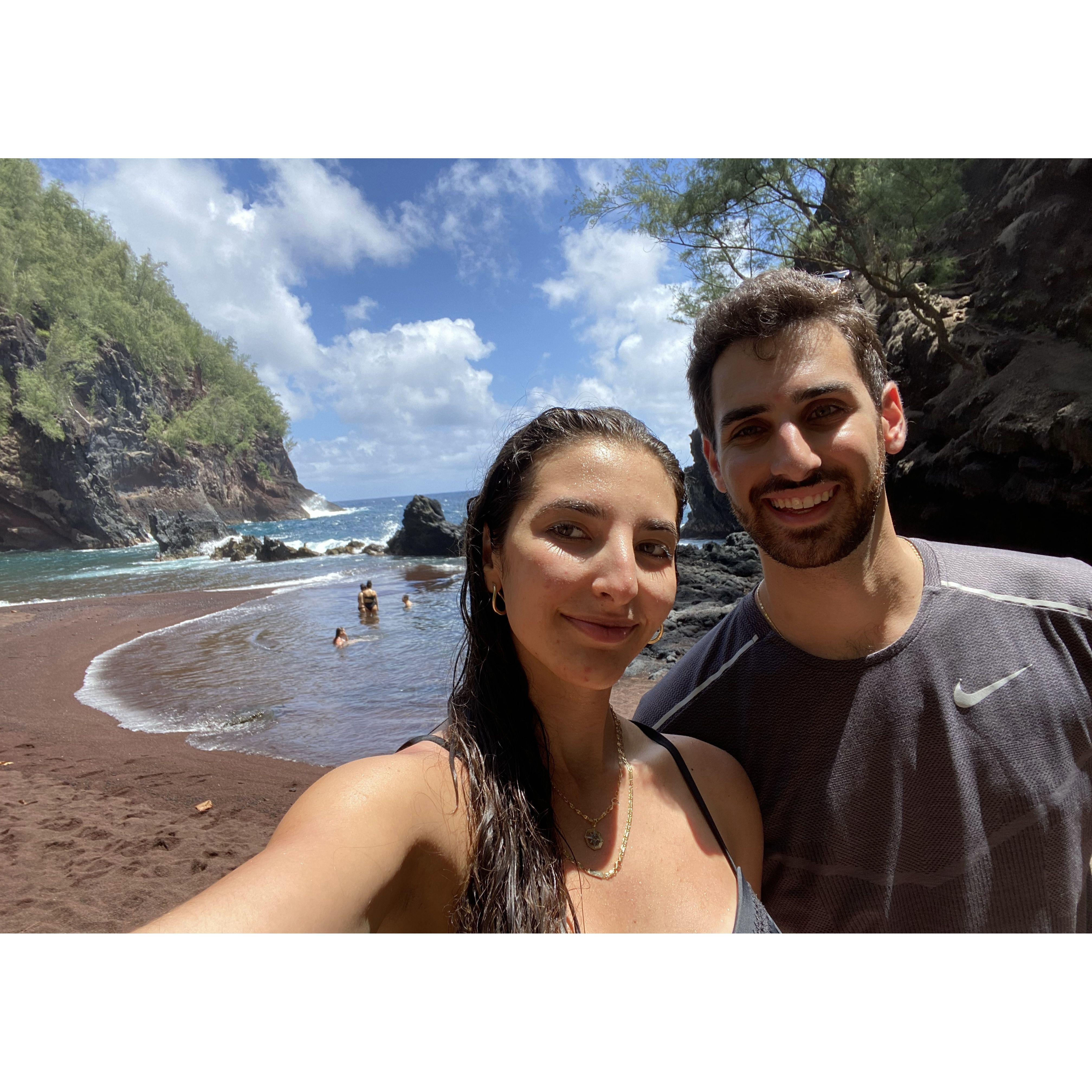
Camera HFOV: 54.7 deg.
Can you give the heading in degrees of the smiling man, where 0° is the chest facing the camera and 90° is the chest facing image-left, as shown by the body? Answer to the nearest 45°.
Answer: approximately 0°

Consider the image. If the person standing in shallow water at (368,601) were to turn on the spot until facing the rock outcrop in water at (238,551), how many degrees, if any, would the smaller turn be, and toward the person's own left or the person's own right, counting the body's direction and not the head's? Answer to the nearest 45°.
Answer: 0° — they already face it

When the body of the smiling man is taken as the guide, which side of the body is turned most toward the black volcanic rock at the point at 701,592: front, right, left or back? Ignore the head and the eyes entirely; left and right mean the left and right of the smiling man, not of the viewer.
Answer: back

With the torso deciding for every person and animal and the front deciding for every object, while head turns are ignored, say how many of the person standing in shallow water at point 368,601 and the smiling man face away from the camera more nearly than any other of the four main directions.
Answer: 1

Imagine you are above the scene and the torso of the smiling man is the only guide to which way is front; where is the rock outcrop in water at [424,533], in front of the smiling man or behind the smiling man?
behind

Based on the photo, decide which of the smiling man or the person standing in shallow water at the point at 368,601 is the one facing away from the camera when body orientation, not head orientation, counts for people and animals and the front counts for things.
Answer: the person standing in shallow water

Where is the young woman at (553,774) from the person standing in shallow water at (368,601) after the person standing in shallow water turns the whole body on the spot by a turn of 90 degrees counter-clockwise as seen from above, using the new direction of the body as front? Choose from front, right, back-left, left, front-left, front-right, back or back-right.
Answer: left

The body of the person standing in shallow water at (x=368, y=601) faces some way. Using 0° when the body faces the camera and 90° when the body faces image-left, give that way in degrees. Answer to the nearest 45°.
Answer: approximately 180°
